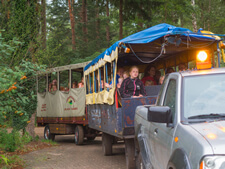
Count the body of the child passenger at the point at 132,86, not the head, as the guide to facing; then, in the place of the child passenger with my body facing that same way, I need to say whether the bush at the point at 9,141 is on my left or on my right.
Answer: on my right

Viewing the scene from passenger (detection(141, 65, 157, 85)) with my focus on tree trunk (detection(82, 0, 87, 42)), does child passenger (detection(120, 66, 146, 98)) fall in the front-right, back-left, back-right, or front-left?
back-left

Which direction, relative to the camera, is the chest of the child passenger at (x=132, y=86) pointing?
toward the camera

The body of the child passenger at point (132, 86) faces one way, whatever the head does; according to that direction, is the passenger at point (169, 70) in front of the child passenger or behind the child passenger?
behind

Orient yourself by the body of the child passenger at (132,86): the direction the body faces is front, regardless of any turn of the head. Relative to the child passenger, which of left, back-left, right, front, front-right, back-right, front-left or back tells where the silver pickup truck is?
front

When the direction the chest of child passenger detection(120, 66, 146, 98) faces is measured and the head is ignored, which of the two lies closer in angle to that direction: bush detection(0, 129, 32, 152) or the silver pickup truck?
the silver pickup truck

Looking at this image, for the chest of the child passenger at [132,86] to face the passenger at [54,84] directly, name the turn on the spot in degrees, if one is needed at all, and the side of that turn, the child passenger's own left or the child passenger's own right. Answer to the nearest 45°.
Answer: approximately 135° to the child passenger's own right

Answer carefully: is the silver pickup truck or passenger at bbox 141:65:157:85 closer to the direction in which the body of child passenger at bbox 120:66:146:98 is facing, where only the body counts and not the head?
the silver pickup truck

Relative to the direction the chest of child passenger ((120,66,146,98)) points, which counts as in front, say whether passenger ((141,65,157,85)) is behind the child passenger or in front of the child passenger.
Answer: behind

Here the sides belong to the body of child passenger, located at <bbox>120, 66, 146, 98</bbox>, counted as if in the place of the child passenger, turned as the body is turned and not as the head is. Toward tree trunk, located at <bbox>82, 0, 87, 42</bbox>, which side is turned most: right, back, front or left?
back
